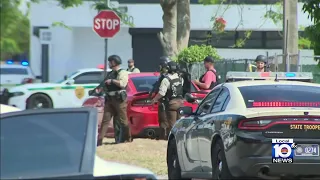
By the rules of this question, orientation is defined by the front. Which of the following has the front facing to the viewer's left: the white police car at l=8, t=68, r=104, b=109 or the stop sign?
the white police car

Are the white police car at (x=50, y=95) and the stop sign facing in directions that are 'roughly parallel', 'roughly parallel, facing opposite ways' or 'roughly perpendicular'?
roughly perpendicular

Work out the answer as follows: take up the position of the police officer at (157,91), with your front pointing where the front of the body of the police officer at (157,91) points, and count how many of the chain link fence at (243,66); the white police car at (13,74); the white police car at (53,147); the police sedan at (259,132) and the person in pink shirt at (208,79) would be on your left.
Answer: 2

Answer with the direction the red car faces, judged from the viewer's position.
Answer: facing away from the viewer and to the left of the viewer

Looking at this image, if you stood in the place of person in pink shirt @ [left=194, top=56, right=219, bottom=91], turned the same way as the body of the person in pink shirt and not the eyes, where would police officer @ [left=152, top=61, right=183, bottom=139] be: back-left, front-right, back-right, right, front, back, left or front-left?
front-left

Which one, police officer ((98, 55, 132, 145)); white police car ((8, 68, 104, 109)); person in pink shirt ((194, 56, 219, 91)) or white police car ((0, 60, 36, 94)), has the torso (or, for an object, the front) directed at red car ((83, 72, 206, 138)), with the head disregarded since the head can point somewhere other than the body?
the person in pink shirt

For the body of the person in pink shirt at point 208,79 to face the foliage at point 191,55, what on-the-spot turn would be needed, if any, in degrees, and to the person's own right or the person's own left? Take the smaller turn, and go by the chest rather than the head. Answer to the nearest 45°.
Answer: approximately 90° to the person's own right

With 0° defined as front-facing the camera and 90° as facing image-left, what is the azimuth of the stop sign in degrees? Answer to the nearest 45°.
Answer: approximately 0°
